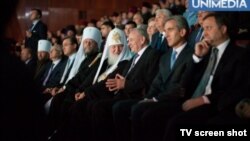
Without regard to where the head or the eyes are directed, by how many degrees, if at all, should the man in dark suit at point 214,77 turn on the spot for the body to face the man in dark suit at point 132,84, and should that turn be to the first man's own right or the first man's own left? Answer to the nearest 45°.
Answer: approximately 90° to the first man's own right

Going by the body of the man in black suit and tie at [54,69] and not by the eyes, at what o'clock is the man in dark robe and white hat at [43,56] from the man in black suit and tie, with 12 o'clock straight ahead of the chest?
The man in dark robe and white hat is roughly at 4 o'clock from the man in black suit and tie.

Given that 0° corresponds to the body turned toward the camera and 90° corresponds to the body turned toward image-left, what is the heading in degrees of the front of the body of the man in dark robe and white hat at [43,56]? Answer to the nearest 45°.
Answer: approximately 45°

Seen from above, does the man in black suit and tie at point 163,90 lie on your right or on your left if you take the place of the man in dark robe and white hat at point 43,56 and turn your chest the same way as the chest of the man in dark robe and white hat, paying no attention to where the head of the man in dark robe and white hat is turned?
on your left

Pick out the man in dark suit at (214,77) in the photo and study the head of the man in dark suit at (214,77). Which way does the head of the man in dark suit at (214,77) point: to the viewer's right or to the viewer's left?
to the viewer's left

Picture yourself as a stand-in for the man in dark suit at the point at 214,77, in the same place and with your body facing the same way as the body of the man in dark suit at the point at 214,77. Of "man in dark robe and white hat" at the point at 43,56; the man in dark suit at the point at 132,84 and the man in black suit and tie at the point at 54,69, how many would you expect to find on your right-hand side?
3

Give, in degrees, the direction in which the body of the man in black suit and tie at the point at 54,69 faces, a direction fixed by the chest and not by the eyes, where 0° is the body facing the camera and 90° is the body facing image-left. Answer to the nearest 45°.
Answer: approximately 45°

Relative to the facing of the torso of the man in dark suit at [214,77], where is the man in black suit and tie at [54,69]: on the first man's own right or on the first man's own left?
on the first man's own right

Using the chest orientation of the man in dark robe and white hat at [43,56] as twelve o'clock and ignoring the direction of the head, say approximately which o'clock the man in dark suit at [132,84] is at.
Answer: the man in dark suit at [132,84] is roughly at 10 o'clock from the man in dark robe and white hat at [43,56].

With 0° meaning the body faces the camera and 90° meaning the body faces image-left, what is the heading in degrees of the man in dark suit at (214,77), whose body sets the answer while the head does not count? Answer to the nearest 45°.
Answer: approximately 45°
